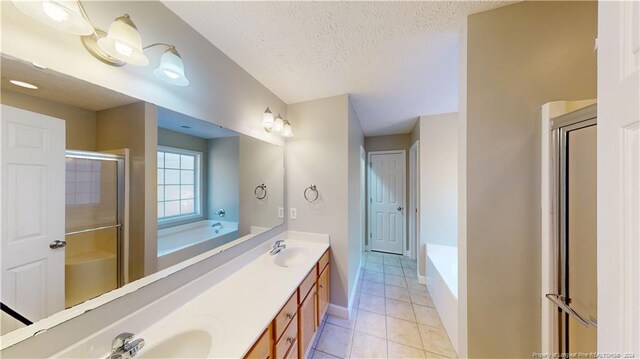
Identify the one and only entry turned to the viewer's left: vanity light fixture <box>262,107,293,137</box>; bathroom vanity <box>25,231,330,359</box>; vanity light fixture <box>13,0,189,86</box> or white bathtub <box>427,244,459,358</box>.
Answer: the white bathtub

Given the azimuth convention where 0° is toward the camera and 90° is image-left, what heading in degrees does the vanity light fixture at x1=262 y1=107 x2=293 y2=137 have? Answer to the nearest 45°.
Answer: approximately 315°

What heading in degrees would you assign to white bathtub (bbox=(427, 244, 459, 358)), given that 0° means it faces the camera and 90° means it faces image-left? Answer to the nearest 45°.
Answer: approximately 90°

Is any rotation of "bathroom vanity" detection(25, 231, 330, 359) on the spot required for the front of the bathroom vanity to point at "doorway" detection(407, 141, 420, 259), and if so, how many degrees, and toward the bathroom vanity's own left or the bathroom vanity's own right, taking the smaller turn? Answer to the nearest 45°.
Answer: approximately 45° to the bathroom vanity's own left

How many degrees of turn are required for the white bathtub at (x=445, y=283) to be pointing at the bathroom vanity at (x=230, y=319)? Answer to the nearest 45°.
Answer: approximately 45° to its left

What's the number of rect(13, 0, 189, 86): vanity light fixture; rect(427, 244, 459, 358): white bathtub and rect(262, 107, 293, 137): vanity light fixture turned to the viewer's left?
1

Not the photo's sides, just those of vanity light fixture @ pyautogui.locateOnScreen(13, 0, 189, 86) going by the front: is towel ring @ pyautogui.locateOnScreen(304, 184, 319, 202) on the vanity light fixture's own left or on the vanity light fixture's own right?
on the vanity light fixture's own left

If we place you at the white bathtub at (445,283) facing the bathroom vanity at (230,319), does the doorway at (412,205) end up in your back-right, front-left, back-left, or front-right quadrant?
back-right

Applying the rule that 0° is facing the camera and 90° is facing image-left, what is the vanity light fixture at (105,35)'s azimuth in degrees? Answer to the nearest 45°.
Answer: approximately 315°

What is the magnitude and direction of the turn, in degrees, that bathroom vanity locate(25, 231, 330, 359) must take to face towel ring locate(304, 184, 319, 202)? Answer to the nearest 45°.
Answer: approximately 90° to its left

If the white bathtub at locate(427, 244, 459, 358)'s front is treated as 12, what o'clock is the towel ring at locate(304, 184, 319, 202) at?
The towel ring is roughly at 11 o'clock from the white bathtub.

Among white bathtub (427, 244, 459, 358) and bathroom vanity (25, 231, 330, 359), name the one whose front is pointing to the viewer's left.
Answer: the white bathtub
